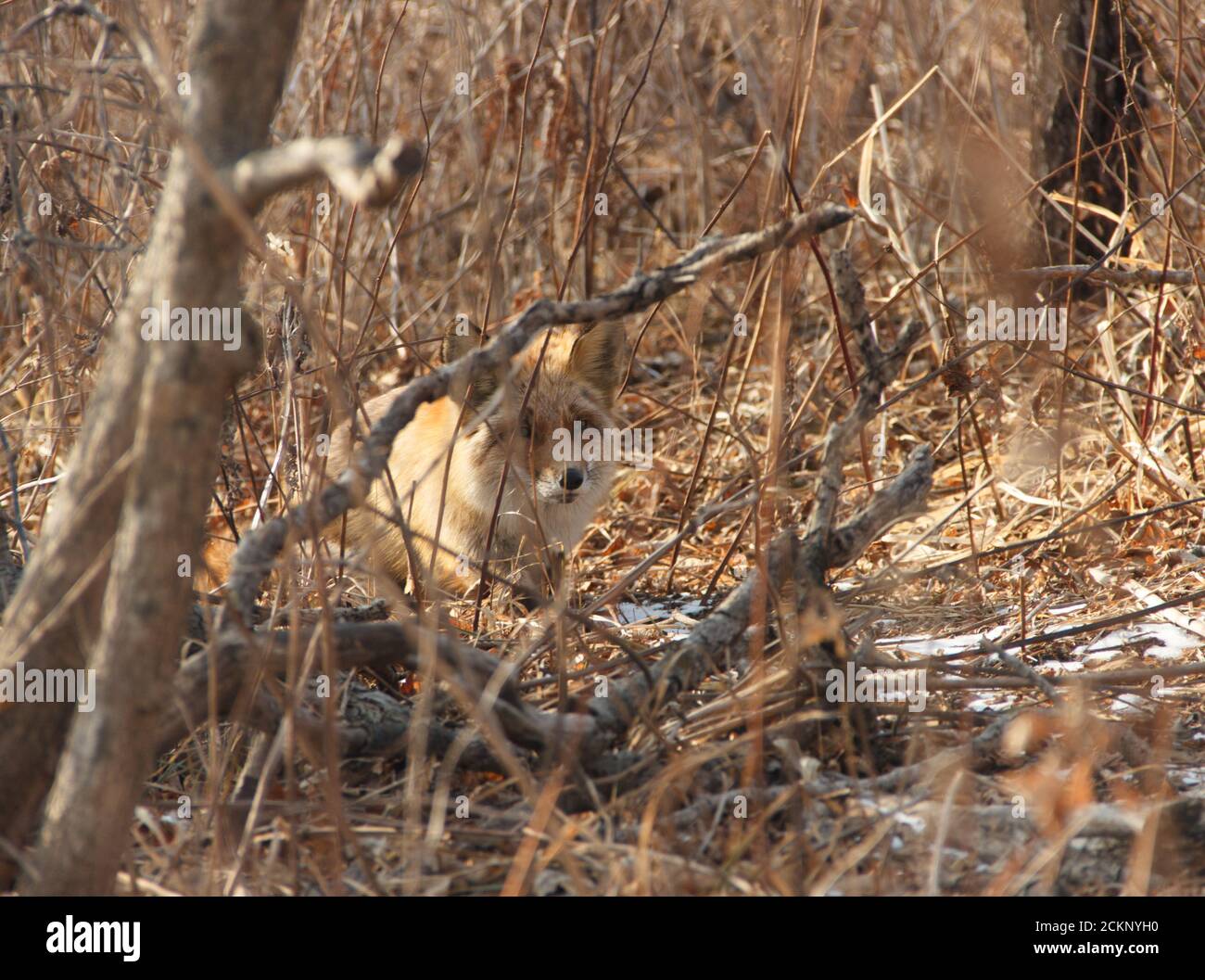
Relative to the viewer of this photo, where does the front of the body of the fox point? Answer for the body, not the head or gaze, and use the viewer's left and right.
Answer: facing the viewer and to the right of the viewer

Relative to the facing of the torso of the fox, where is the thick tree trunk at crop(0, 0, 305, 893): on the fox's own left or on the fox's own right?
on the fox's own right
